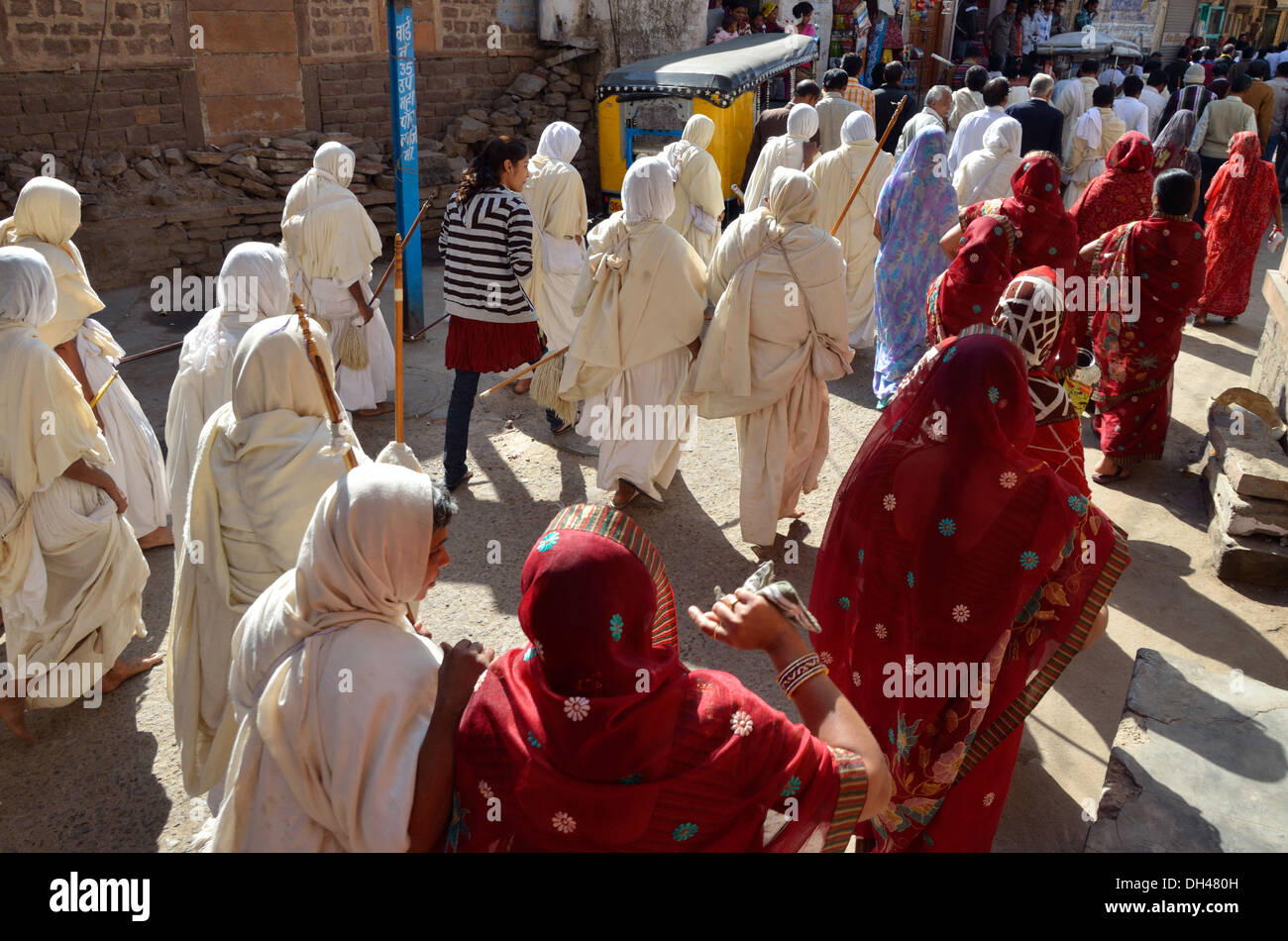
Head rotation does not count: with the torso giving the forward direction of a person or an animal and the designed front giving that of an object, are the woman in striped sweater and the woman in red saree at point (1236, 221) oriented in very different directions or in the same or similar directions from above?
same or similar directions

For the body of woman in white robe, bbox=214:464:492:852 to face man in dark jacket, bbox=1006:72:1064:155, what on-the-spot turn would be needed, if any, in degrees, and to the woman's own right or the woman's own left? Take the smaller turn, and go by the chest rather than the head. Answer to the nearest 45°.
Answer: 0° — they already face them

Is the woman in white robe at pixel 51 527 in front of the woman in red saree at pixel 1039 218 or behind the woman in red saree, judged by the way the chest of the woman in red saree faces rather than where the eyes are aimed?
behind

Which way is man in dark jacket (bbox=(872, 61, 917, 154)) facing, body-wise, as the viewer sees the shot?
away from the camera

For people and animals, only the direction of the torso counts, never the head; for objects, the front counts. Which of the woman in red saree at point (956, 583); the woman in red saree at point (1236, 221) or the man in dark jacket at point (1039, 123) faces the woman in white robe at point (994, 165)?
the woman in red saree at point (956, 583)

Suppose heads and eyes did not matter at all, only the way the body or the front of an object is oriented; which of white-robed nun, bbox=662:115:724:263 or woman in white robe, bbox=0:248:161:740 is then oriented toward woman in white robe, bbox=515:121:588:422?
woman in white robe, bbox=0:248:161:740

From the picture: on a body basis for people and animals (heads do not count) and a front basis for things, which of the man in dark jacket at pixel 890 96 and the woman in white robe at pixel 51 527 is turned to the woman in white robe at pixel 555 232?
the woman in white robe at pixel 51 527

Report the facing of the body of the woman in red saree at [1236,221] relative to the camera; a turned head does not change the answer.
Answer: away from the camera

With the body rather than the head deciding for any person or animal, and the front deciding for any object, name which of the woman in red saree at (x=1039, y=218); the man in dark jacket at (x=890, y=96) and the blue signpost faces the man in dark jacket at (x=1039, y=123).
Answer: the woman in red saree

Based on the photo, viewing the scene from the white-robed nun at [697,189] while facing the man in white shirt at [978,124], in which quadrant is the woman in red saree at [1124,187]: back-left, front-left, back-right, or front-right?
front-right

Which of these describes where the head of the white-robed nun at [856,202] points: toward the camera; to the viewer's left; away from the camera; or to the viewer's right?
away from the camera

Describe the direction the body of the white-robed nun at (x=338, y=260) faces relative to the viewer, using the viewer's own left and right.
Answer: facing away from the viewer and to the right of the viewer

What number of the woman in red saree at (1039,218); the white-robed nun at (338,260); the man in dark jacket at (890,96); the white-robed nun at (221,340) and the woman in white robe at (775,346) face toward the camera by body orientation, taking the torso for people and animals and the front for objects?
0

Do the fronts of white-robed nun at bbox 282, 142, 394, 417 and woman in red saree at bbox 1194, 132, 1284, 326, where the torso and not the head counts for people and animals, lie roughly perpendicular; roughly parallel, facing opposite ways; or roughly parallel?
roughly parallel

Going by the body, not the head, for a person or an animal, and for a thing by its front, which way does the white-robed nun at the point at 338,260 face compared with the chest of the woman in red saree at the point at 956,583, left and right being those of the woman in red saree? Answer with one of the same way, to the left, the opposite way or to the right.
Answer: the same way

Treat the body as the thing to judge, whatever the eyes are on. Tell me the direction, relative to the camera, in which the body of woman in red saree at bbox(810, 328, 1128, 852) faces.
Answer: away from the camera
